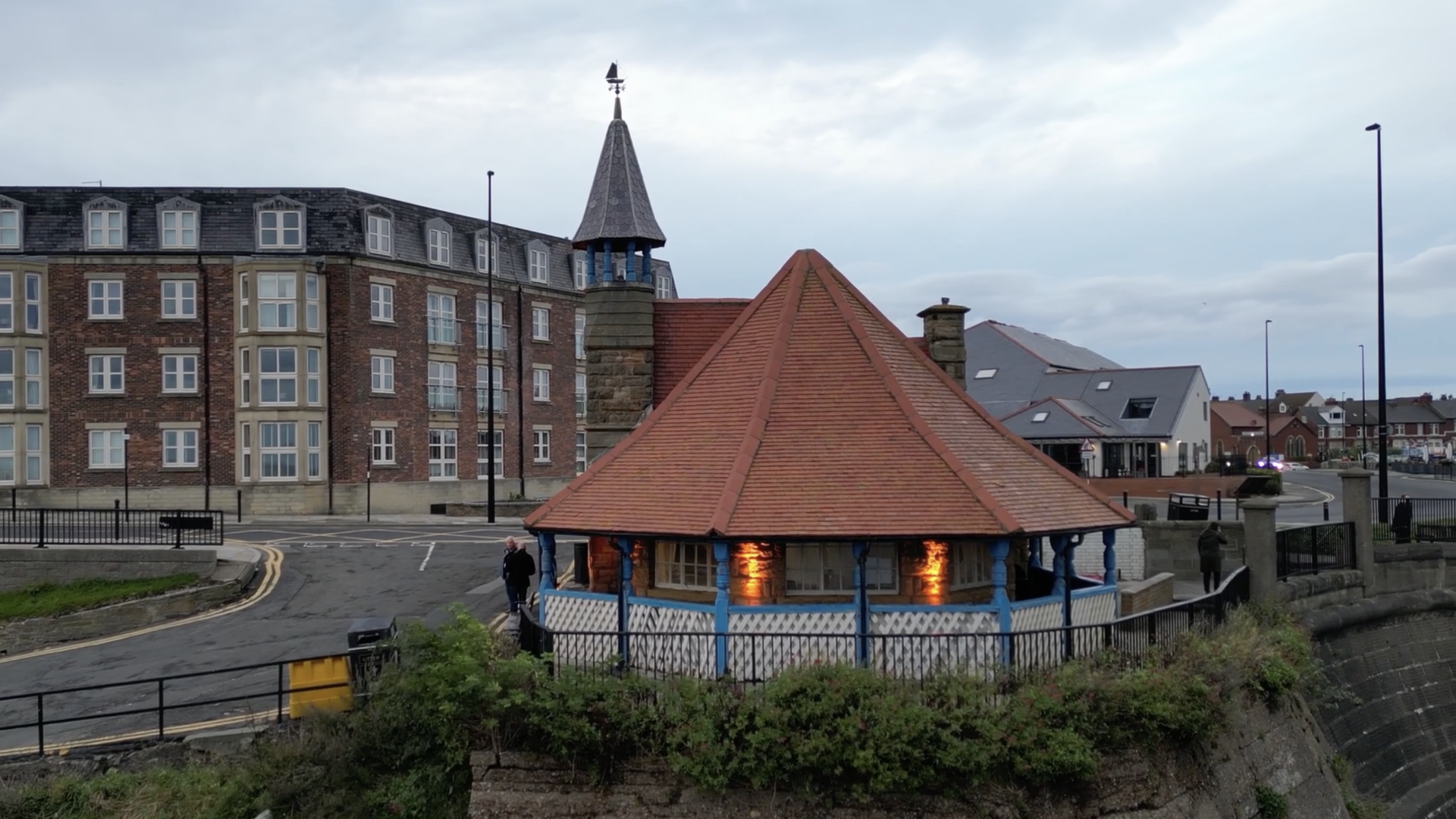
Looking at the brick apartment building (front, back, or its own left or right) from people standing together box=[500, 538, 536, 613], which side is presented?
front

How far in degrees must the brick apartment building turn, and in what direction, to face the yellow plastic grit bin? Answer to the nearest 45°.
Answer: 0° — it already faces it

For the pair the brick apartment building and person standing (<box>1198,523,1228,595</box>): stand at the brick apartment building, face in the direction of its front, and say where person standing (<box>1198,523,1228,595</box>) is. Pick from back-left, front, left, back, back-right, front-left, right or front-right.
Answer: front-left

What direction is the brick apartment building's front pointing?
toward the camera

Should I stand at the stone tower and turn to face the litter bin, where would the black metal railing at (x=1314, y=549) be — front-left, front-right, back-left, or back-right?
back-left

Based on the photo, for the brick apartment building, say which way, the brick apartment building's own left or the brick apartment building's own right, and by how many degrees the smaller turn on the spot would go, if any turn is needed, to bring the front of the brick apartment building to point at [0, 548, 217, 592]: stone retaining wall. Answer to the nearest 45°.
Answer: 0° — it already faces it

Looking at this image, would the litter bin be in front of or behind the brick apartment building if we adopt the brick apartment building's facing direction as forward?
in front

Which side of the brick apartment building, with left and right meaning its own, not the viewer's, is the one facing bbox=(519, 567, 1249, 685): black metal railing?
front

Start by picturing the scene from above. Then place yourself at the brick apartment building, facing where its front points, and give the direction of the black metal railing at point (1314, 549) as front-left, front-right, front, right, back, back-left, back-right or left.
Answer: front-left

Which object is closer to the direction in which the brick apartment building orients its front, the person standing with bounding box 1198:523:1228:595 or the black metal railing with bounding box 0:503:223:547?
the black metal railing

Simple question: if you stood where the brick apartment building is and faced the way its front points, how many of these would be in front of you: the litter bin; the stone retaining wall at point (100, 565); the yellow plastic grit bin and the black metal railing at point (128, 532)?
4
